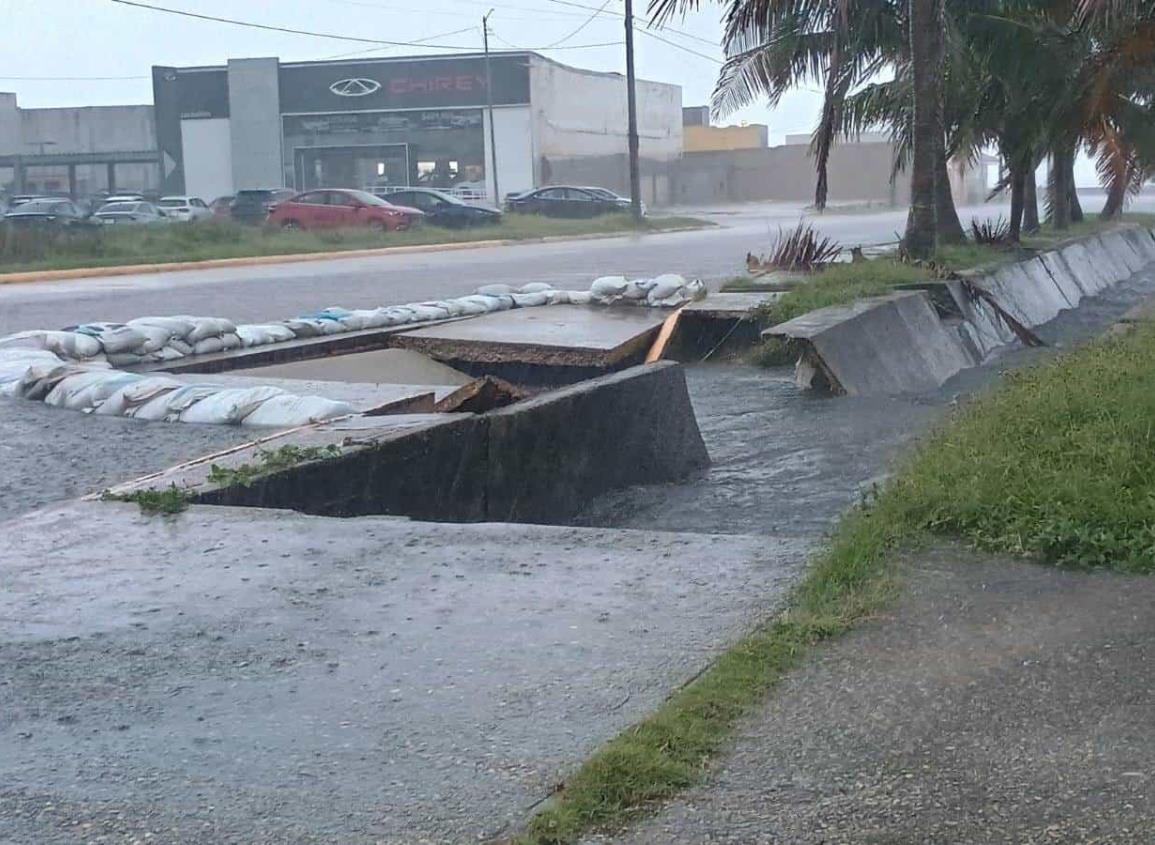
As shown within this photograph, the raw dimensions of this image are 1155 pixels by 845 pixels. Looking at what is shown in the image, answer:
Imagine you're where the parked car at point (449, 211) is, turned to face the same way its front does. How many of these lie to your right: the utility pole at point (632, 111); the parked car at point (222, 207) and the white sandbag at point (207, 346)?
1

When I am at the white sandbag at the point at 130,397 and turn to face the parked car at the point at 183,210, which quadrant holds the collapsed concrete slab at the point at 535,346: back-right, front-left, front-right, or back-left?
front-right

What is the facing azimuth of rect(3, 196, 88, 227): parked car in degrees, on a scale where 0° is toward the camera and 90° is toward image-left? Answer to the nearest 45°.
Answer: approximately 315°

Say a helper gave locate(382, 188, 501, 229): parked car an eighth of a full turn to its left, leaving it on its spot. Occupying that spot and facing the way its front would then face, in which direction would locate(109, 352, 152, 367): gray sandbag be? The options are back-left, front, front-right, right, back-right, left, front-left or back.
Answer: back-right

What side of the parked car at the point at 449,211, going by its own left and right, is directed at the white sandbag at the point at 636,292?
right

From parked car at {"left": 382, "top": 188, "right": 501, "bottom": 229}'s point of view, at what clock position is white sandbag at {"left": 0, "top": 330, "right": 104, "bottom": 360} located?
The white sandbag is roughly at 3 o'clock from the parked car.

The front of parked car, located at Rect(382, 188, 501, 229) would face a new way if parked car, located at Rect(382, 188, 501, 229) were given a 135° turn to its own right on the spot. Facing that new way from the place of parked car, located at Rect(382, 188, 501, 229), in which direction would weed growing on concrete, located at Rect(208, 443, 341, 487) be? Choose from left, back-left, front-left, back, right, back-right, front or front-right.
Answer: front-left

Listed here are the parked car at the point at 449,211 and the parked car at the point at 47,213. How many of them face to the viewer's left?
0

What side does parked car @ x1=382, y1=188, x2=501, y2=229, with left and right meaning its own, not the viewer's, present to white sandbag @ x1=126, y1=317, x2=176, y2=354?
right

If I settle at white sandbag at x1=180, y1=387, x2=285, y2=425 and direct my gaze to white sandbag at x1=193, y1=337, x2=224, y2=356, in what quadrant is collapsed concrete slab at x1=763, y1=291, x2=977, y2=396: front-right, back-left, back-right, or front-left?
front-right

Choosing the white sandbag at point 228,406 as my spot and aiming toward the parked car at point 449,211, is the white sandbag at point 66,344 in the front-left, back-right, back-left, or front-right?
front-left

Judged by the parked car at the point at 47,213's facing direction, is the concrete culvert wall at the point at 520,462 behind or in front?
in front

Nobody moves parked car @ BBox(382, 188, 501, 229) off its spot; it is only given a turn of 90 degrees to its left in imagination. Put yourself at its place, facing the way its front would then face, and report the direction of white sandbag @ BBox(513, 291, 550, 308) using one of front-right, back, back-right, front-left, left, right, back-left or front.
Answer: back

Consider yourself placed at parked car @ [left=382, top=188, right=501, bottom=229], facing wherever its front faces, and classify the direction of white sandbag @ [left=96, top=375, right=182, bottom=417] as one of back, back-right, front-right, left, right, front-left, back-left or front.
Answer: right

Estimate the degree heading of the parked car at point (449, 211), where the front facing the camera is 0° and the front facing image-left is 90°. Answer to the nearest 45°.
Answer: approximately 270°
